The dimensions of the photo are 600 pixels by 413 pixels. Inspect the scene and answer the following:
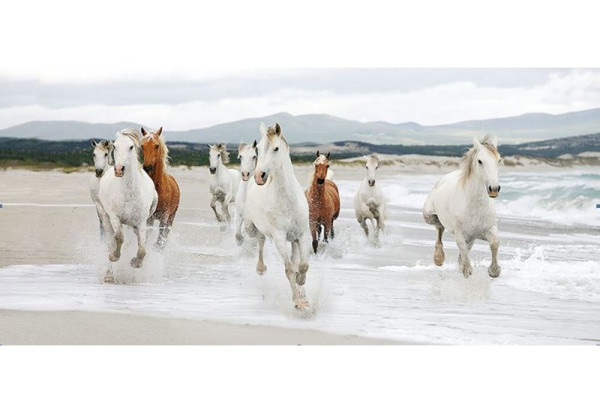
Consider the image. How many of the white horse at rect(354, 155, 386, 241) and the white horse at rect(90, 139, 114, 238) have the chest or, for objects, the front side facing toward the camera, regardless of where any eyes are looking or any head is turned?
2

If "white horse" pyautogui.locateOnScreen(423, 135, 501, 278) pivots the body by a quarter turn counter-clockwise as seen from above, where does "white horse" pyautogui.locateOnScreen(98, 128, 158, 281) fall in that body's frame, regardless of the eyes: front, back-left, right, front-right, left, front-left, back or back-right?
back-left

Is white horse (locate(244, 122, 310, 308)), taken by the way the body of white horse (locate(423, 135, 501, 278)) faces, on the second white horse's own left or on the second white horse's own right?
on the second white horse's own right

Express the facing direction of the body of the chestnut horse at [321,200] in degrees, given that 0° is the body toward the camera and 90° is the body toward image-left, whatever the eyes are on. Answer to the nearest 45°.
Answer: approximately 0°

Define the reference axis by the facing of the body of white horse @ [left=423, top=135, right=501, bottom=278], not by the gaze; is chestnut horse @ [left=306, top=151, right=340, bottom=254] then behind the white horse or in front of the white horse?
behind

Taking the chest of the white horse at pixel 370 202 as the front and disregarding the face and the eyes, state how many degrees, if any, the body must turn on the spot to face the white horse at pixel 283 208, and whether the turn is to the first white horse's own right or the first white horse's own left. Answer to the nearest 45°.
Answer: approximately 45° to the first white horse's own right
